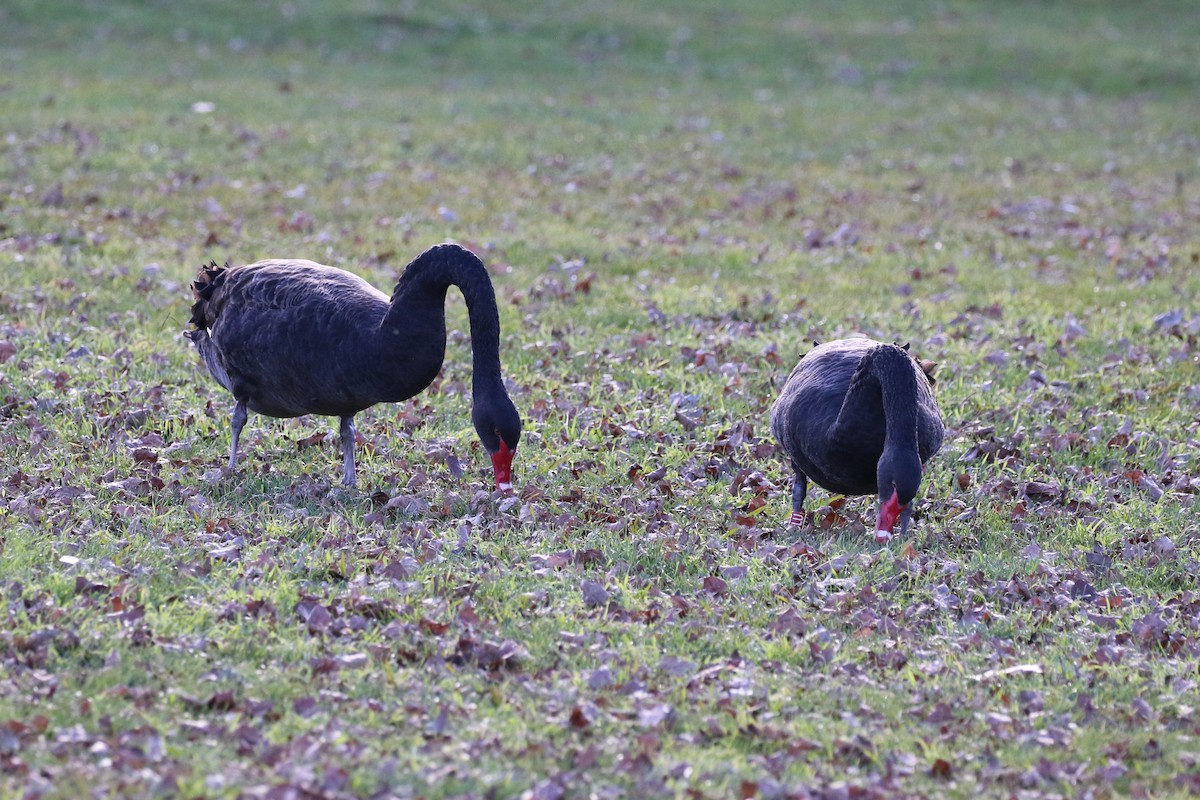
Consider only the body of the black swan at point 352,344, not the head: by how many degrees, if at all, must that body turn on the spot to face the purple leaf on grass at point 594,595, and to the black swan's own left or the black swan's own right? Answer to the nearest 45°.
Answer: approximately 45° to the black swan's own right

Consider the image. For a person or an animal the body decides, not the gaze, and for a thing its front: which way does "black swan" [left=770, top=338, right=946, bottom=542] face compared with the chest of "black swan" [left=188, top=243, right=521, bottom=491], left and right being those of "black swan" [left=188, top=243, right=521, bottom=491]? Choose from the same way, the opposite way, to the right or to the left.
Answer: to the right

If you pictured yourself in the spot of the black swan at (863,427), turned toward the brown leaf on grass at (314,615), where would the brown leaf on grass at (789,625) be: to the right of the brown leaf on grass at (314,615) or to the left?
left

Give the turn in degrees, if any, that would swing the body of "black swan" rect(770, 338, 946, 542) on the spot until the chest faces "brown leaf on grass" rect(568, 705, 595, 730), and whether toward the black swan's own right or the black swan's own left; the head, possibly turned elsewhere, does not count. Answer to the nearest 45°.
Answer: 0° — it already faces it

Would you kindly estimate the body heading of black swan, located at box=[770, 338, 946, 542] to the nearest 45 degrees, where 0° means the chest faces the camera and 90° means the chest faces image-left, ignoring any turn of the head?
approximately 0°

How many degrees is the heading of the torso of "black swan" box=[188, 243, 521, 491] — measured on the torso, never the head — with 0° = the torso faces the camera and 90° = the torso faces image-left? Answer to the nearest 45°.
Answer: approximately 270°

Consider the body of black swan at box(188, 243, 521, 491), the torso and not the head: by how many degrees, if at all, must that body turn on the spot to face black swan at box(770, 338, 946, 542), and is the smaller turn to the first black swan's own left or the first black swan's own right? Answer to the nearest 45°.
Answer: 0° — it already faces it

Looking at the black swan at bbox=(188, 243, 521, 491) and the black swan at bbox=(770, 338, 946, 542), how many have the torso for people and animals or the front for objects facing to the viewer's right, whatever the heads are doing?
1

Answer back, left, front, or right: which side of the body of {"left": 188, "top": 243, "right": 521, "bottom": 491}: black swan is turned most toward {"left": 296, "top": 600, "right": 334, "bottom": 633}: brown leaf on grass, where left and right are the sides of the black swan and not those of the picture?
right

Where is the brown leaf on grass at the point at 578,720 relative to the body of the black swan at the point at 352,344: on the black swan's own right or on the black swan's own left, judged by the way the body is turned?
on the black swan's own right

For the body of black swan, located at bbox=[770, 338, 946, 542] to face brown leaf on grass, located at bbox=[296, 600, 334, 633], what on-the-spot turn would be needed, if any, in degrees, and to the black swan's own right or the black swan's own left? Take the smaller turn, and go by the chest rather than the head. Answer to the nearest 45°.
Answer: approximately 45° to the black swan's own right

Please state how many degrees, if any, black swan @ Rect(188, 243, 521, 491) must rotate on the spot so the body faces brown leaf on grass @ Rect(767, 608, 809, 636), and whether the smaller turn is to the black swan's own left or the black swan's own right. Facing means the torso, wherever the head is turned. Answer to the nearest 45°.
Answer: approximately 45° to the black swan's own right

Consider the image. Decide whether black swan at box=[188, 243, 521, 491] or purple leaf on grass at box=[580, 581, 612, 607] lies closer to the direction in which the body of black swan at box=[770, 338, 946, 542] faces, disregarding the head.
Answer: the purple leaf on grass
